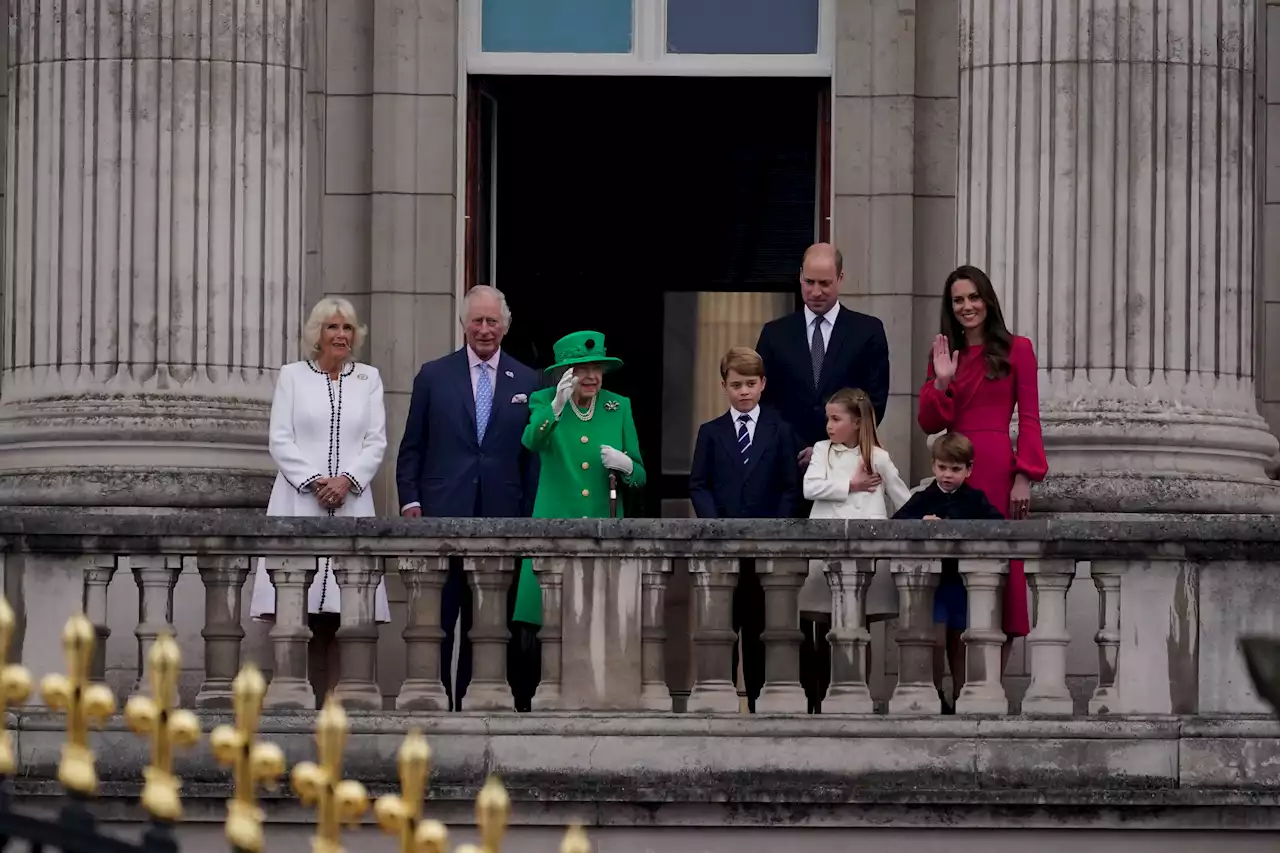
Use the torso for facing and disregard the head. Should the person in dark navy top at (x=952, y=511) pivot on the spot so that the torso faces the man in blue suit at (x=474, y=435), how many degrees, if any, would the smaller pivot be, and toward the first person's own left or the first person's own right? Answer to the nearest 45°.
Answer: approximately 90° to the first person's own right

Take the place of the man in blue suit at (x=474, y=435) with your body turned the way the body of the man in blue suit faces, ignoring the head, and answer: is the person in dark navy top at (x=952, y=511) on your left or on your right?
on your left

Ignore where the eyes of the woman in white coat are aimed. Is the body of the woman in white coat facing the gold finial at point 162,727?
yes

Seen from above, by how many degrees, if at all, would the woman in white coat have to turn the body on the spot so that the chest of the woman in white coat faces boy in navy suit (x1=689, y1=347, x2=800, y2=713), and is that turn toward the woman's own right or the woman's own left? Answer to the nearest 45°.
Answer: approximately 90° to the woman's own left

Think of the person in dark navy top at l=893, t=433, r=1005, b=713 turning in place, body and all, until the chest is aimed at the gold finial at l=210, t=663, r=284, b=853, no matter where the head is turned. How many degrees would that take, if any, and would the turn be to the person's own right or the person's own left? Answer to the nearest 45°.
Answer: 0° — they already face it

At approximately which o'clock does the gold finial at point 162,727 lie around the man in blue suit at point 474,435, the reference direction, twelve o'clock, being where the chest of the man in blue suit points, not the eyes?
The gold finial is roughly at 12 o'clock from the man in blue suit.
